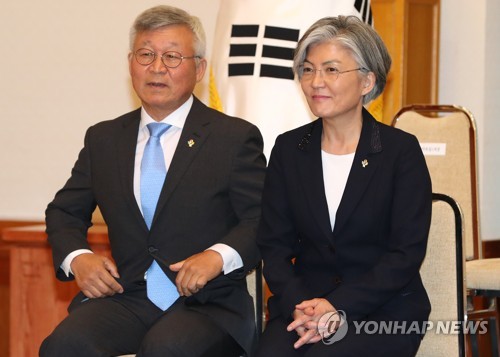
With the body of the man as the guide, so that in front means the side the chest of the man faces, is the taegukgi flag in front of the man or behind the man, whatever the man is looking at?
behind

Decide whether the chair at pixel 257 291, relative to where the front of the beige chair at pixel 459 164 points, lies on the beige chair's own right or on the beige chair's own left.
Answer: on the beige chair's own right

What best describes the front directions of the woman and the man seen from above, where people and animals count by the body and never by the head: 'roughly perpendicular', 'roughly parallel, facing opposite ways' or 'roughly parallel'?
roughly parallel

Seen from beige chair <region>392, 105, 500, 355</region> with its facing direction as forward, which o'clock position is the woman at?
The woman is roughly at 2 o'clock from the beige chair.

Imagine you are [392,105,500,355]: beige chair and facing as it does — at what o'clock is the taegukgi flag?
The taegukgi flag is roughly at 4 o'clock from the beige chair.

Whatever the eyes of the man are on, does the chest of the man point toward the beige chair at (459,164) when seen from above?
no

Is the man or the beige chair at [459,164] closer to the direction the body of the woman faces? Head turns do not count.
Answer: the man

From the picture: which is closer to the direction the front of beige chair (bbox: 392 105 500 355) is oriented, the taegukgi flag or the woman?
the woman

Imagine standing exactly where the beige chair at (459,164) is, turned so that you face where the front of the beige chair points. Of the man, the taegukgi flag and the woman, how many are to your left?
0

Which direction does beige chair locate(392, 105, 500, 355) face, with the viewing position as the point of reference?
facing the viewer and to the right of the viewer

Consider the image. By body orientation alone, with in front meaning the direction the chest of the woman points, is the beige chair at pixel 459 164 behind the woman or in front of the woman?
behind

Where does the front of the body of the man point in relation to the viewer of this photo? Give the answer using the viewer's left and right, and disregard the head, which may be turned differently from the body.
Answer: facing the viewer and to the left of the viewer

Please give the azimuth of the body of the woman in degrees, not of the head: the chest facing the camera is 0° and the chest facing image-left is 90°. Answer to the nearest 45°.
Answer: approximately 45°

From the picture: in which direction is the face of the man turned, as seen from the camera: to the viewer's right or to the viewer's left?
to the viewer's left

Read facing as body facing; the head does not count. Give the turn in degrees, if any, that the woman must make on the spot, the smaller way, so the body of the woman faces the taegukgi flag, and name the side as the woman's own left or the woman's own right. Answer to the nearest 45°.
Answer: approximately 135° to the woman's own right

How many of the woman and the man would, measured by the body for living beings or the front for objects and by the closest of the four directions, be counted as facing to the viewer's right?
0

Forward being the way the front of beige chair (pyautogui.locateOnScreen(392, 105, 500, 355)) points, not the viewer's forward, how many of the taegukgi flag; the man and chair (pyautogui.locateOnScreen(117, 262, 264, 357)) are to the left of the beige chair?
0
